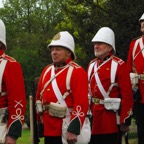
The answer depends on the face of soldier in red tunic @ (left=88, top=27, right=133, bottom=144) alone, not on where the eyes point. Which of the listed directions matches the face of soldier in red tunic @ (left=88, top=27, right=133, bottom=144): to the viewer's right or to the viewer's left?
to the viewer's left

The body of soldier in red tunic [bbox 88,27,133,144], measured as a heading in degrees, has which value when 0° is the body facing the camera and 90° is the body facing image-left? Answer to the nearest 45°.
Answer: approximately 45°
